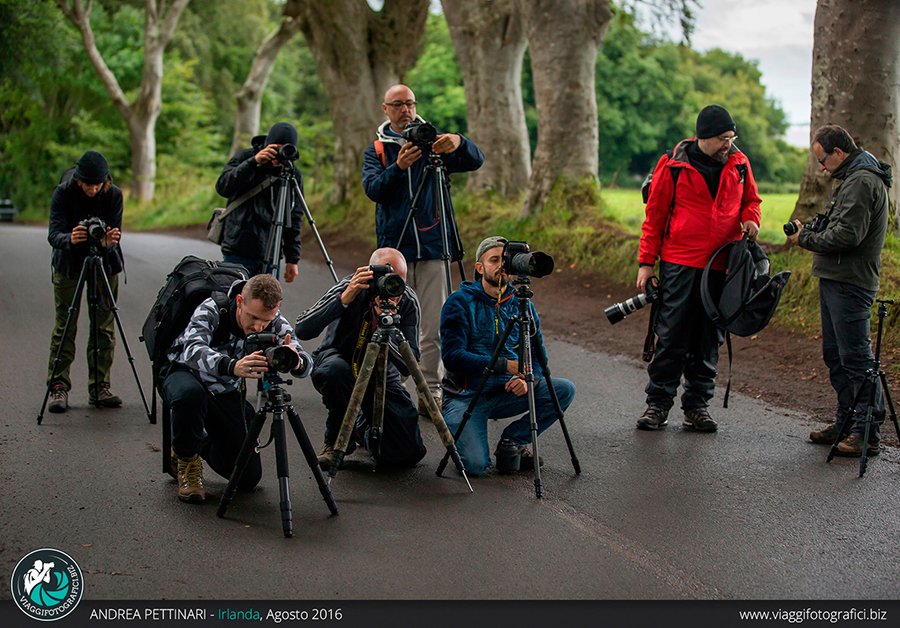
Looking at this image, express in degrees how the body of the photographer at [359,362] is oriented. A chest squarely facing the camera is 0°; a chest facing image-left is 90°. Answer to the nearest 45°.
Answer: approximately 0°

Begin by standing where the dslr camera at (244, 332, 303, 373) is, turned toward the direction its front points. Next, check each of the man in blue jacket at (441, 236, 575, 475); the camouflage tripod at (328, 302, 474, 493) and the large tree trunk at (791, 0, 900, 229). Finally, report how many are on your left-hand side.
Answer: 3

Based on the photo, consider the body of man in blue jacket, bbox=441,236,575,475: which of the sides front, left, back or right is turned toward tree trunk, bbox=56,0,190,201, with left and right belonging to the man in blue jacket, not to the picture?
back

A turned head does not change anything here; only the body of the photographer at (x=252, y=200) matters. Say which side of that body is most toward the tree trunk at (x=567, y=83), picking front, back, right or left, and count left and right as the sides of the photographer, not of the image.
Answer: left

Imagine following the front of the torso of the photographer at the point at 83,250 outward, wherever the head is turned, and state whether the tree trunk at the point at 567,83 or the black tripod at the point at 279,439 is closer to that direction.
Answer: the black tripod

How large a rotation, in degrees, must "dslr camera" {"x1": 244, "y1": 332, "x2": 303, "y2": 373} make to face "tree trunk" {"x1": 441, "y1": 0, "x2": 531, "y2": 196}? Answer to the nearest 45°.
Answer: approximately 135° to its left

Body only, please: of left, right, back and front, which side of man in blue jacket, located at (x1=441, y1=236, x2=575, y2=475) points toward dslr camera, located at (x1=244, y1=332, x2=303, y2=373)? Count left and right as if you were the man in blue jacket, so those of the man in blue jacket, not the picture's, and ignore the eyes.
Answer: right

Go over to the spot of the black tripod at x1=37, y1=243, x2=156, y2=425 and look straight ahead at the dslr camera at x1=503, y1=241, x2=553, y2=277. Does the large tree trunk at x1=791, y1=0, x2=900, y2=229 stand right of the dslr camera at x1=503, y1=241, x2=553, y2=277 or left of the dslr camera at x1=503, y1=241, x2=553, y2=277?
left

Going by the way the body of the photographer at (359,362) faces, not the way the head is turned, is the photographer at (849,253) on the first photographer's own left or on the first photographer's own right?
on the first photographer's own left

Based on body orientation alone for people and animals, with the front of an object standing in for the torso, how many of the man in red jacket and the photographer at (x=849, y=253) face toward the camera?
1

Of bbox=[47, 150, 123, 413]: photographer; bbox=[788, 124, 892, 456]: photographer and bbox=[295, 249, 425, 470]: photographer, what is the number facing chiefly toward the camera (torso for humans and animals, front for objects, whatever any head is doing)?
2

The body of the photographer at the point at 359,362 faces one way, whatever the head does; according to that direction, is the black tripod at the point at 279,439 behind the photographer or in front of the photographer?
in front
